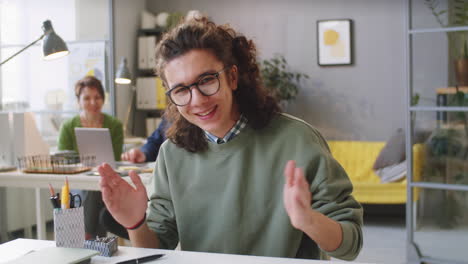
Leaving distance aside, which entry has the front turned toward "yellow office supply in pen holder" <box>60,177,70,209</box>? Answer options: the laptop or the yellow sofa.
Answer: the yellow sofa

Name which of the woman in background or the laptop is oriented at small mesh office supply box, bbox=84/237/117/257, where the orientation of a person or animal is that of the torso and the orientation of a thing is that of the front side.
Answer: the woman in background

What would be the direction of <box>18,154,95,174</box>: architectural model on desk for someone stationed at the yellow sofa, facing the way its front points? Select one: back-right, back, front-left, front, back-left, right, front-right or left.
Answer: front-right

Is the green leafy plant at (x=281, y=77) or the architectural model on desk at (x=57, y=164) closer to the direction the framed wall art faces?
the architectural model on desk

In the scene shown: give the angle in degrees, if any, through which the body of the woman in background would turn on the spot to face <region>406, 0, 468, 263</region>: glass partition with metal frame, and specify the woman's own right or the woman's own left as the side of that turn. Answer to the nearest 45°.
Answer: approximately 45° to the woman's own left

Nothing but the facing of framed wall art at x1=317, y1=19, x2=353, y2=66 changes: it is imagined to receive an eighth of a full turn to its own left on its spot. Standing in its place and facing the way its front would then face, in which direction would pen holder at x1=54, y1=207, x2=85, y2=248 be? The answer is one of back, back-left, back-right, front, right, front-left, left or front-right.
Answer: front-right

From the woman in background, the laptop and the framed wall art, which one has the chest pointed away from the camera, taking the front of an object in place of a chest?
the laptop

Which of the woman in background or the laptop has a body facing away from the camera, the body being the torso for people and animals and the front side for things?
the laptop

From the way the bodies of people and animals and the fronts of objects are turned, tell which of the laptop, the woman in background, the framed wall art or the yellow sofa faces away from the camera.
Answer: the laptop

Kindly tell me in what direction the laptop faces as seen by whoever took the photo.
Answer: facing away from the viewer

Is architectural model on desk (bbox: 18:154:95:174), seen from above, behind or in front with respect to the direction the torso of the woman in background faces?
in front

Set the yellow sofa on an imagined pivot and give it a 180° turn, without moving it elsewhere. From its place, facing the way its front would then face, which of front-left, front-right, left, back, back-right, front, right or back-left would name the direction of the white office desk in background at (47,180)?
back-left

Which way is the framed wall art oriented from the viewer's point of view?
toward the camera

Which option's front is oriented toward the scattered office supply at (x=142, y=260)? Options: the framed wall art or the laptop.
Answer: the framed wall art

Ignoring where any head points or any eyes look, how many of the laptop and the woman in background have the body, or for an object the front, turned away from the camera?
1

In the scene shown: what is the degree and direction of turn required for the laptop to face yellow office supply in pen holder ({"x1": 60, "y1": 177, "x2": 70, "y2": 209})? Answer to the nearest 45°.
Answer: approximately 180°

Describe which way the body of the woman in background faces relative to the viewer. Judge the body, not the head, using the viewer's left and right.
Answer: facing the viewer

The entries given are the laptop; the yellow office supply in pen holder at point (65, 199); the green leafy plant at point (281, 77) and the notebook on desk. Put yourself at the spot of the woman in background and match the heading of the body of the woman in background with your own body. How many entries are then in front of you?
3

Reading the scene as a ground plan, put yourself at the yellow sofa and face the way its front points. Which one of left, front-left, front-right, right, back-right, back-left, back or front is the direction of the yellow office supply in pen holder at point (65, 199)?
front
